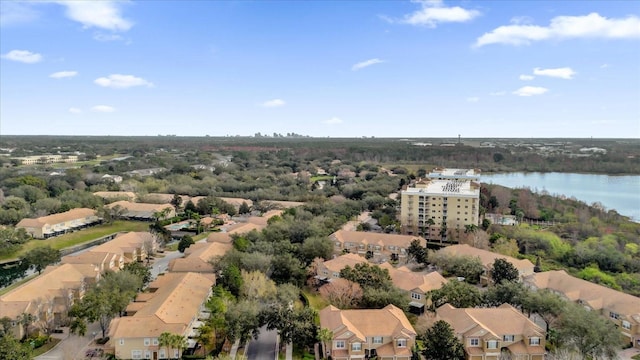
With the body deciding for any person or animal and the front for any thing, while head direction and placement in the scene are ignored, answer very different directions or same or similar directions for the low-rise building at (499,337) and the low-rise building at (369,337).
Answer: same or similar directions

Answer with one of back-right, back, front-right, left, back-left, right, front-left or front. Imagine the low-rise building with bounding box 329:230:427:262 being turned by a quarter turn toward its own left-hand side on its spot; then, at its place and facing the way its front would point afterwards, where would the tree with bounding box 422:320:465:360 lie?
right

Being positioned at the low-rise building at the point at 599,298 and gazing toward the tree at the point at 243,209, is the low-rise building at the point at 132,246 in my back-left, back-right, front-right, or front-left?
front-left

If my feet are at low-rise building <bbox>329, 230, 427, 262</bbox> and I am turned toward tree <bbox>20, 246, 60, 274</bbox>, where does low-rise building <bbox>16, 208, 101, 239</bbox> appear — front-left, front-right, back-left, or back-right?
front-right

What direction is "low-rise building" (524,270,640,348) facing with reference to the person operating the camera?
facing the viewer and to the left of the viewer

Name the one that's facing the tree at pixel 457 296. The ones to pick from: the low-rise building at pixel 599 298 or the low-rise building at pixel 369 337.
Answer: the low-rise building at pixel 599 298

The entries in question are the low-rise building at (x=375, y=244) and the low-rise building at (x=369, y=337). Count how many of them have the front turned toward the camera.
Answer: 2

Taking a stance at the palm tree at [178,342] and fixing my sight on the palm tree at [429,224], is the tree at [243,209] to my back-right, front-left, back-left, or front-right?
front-left

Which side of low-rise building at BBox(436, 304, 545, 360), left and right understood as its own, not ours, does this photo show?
front

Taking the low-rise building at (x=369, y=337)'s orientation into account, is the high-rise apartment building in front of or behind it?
behind

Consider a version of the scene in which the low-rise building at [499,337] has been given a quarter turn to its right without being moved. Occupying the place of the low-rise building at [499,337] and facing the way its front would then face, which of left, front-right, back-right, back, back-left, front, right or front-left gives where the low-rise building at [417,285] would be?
front-right

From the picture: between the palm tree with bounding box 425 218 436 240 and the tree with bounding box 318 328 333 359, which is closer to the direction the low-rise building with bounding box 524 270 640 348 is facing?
the tree

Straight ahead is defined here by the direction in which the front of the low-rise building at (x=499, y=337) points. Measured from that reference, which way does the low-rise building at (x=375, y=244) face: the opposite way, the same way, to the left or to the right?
the same way

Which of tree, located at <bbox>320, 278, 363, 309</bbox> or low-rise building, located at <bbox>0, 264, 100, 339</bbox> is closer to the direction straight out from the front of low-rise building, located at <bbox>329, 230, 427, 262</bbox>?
the tree

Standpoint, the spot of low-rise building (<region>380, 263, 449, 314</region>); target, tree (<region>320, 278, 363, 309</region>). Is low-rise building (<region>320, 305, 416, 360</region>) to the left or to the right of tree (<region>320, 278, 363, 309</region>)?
left

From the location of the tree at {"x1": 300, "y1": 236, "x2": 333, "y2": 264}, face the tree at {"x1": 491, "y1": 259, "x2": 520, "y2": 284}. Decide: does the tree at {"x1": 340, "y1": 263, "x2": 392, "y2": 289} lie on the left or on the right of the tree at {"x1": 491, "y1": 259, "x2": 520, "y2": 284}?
right

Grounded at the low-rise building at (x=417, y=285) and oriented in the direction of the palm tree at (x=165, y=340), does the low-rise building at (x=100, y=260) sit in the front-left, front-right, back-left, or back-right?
front-right

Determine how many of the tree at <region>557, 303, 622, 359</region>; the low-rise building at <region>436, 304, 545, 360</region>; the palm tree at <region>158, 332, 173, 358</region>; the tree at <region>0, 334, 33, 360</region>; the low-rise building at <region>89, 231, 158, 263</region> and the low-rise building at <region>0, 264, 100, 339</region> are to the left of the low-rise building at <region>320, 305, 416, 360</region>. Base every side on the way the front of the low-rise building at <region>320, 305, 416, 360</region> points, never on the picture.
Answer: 2
